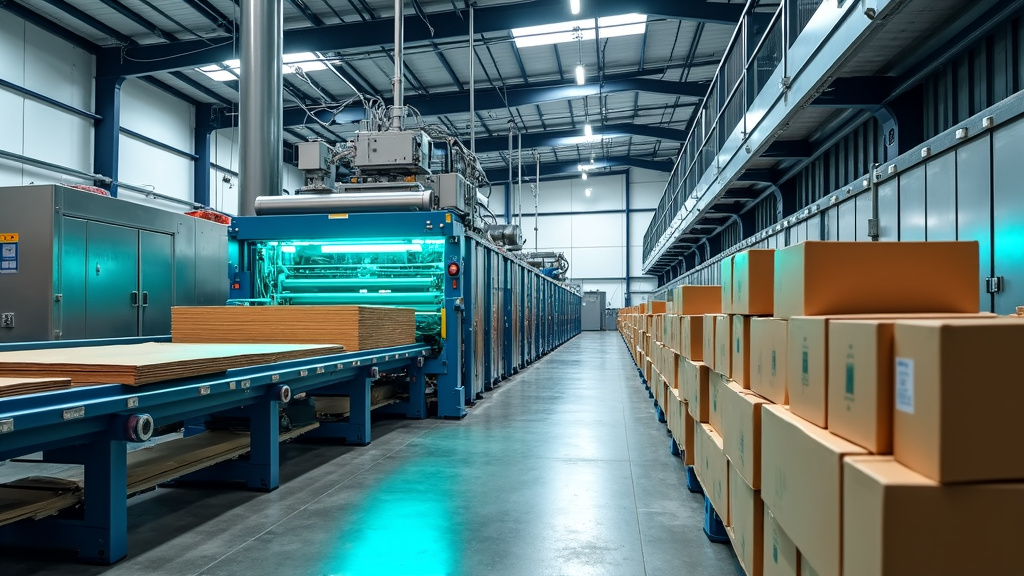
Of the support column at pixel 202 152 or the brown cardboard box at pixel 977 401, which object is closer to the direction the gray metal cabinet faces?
the brown cardboard box

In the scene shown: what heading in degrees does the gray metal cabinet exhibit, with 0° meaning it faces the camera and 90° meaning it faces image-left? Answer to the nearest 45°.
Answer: approximately 315°

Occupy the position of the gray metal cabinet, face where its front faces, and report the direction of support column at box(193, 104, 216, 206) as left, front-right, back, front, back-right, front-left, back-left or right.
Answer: back-left

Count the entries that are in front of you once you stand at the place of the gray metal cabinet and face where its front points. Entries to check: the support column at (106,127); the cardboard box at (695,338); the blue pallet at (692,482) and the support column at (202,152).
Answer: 2

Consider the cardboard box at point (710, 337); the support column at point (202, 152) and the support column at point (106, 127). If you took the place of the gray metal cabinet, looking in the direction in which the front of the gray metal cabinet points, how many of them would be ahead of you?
1

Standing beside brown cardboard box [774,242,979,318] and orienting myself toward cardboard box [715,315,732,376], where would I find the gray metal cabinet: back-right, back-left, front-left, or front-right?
front-left

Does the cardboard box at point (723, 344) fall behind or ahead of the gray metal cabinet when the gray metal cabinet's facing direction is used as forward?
ahead

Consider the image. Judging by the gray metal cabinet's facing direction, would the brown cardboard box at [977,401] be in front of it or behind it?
in front

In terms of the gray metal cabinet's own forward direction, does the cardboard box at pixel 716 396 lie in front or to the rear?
in front
